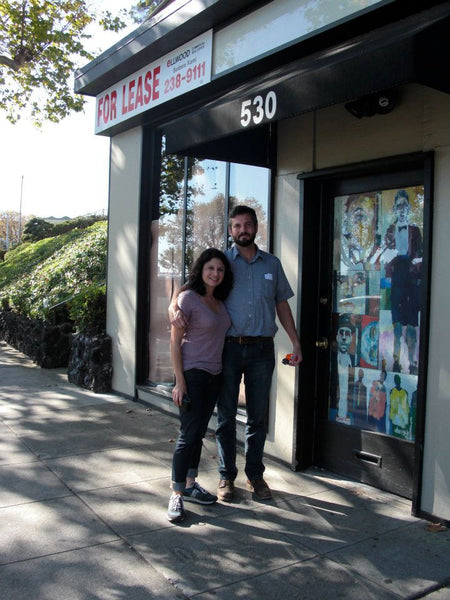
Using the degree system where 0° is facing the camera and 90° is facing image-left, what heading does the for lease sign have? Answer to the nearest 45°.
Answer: approximately 45°

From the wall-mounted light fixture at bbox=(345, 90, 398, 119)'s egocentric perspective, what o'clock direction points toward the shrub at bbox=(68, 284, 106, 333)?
The shrub is roughly at 3 o'clock from the wall-mounted light fixture.

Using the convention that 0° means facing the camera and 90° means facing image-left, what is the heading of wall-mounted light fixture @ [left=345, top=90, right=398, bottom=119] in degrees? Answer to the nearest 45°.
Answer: approximately 45°

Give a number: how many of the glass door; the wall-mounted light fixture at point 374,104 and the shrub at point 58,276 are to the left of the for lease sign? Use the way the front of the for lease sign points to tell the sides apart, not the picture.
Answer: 2

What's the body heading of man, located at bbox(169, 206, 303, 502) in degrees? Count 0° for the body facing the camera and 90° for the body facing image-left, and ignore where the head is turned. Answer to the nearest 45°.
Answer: approximately 0°

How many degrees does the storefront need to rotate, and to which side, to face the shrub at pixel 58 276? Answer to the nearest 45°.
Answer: approximately 90° to its right

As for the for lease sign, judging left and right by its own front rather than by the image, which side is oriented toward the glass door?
left

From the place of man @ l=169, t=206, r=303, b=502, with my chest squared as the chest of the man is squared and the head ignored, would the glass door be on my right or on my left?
on my left
